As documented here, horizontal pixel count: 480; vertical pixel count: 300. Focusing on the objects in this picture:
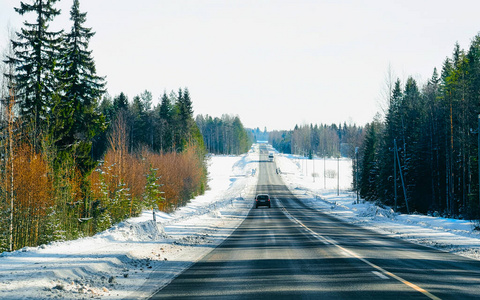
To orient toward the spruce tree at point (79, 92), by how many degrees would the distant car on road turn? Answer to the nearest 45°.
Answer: approximately 135° to its left

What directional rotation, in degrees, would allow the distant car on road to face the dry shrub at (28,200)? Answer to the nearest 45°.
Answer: approximately 180°

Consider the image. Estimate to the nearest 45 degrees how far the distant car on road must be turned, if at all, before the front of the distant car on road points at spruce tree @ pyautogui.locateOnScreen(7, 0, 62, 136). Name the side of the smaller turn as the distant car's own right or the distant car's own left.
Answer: approximately 135° to the distant car's own left

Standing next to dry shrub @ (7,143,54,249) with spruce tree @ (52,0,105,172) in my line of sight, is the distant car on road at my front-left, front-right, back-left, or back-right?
front-right

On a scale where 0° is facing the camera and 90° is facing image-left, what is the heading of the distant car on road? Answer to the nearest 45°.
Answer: approximately 180°
